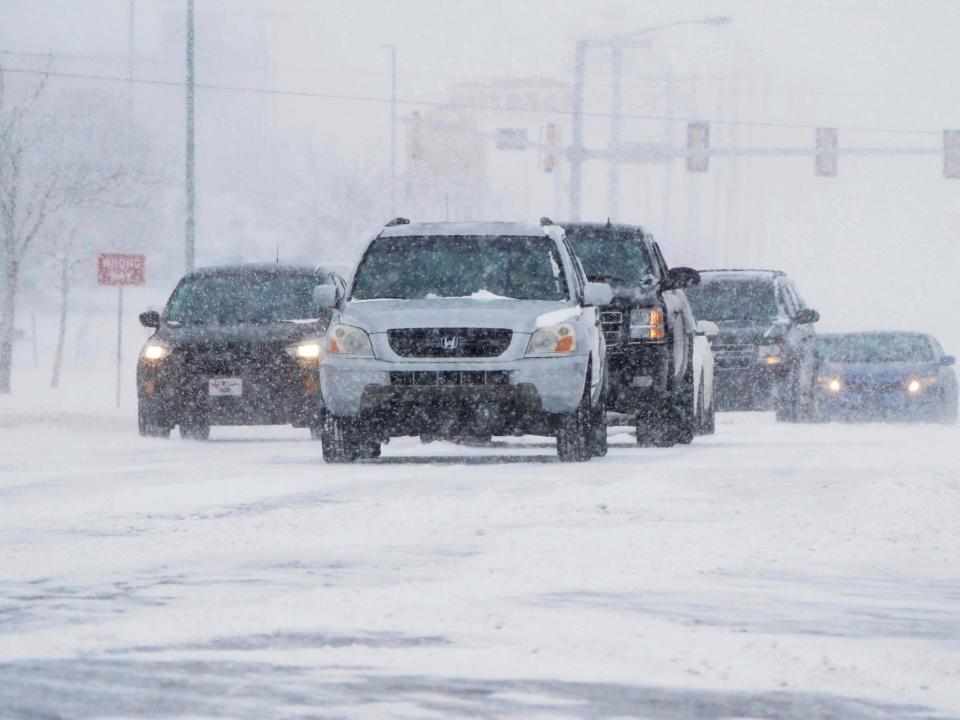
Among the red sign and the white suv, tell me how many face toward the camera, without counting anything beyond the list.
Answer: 2

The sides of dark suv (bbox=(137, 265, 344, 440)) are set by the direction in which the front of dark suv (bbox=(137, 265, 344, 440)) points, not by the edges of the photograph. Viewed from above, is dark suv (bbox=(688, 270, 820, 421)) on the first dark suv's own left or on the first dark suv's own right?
on the first dark suv's own left

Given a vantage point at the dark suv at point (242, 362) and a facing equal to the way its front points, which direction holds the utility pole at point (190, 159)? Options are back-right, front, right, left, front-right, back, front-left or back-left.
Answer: back

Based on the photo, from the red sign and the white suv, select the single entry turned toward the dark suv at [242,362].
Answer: the red sign

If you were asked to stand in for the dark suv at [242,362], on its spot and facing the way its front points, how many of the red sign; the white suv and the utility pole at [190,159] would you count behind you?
2

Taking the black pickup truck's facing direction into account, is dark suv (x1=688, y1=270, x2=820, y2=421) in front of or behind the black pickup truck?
behind

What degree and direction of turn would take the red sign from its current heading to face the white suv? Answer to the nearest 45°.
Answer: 0° — it already faces it

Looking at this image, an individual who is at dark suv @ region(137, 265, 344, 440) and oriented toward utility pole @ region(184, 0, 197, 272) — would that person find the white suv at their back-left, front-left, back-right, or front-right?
back-right

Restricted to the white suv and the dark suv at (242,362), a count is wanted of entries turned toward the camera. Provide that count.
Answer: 2
